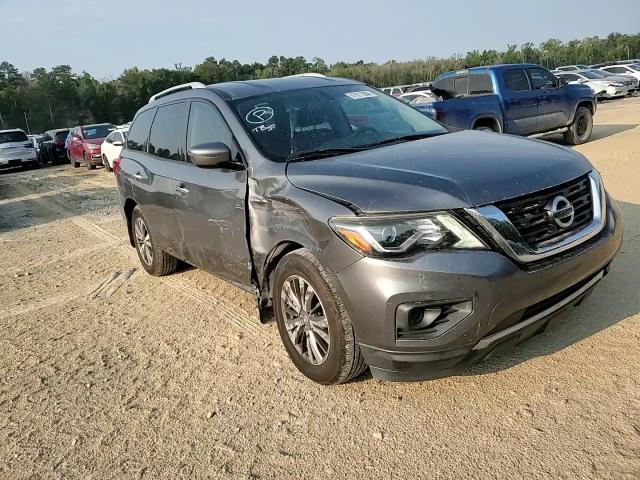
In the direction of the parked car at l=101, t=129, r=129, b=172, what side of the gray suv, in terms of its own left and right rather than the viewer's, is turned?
back

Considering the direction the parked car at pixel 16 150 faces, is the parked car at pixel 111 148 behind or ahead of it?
ahead

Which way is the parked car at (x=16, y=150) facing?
toward the camera

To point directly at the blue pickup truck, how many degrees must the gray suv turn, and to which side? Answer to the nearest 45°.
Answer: approximately 135° to its left

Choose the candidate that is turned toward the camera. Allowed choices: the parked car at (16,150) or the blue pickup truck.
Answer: the parked car

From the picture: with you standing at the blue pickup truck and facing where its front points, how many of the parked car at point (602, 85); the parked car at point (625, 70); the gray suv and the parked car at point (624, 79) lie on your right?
1

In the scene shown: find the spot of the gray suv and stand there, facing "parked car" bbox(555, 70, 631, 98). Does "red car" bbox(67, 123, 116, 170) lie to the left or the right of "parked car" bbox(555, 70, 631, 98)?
left

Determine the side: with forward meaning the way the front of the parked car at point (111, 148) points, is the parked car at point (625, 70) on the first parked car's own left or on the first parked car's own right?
on the first parked car's own left

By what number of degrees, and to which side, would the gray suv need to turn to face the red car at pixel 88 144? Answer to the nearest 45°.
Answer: approximately 180°

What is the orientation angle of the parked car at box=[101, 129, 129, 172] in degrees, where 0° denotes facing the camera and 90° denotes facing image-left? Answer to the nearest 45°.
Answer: approximately 315°

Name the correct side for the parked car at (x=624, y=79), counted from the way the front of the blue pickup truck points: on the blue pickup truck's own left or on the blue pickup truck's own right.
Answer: on the blue pickup truck's own left

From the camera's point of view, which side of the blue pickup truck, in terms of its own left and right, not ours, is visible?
right
